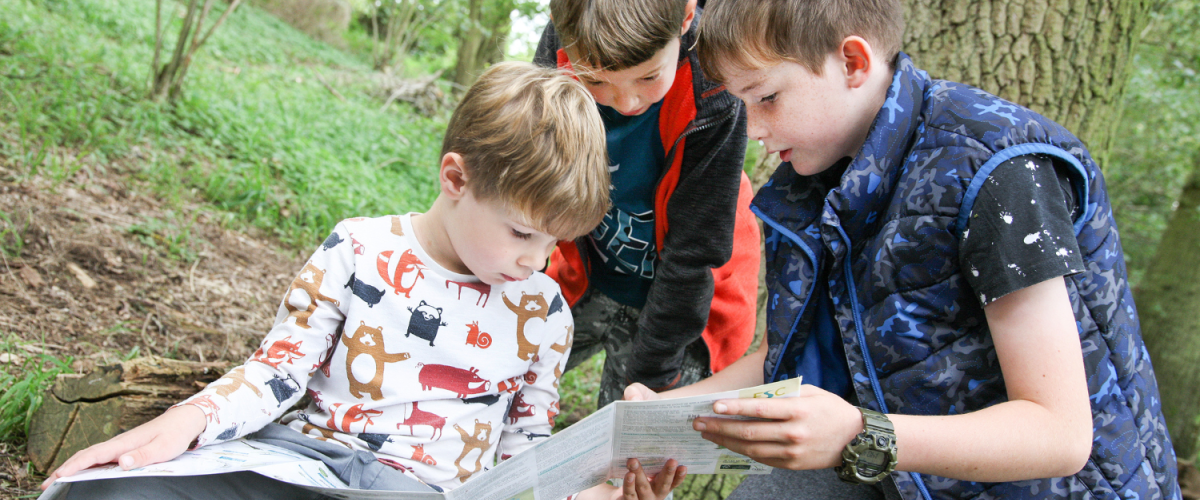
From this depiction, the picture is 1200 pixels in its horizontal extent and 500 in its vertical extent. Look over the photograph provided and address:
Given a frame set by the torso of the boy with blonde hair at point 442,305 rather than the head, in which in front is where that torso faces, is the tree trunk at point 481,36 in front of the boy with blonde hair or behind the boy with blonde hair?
behind

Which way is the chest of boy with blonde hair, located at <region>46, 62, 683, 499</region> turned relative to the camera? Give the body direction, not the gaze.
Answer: toward the camera

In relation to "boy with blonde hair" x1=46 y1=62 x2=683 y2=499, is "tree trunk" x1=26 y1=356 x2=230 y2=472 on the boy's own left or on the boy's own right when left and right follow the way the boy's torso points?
on the boy's own right

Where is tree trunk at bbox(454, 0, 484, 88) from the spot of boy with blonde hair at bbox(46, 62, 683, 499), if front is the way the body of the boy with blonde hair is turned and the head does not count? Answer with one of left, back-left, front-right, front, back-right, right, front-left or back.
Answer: back

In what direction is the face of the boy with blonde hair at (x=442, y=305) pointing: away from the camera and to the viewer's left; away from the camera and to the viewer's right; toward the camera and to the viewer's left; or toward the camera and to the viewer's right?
toward the camera and to the viewer's right

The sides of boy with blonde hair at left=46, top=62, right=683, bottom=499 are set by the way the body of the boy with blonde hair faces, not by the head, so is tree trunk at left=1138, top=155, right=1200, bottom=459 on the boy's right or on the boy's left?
on the boy's left

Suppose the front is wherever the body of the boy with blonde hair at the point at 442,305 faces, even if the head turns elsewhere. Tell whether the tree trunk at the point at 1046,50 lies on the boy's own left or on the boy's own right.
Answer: on the boy's own left
